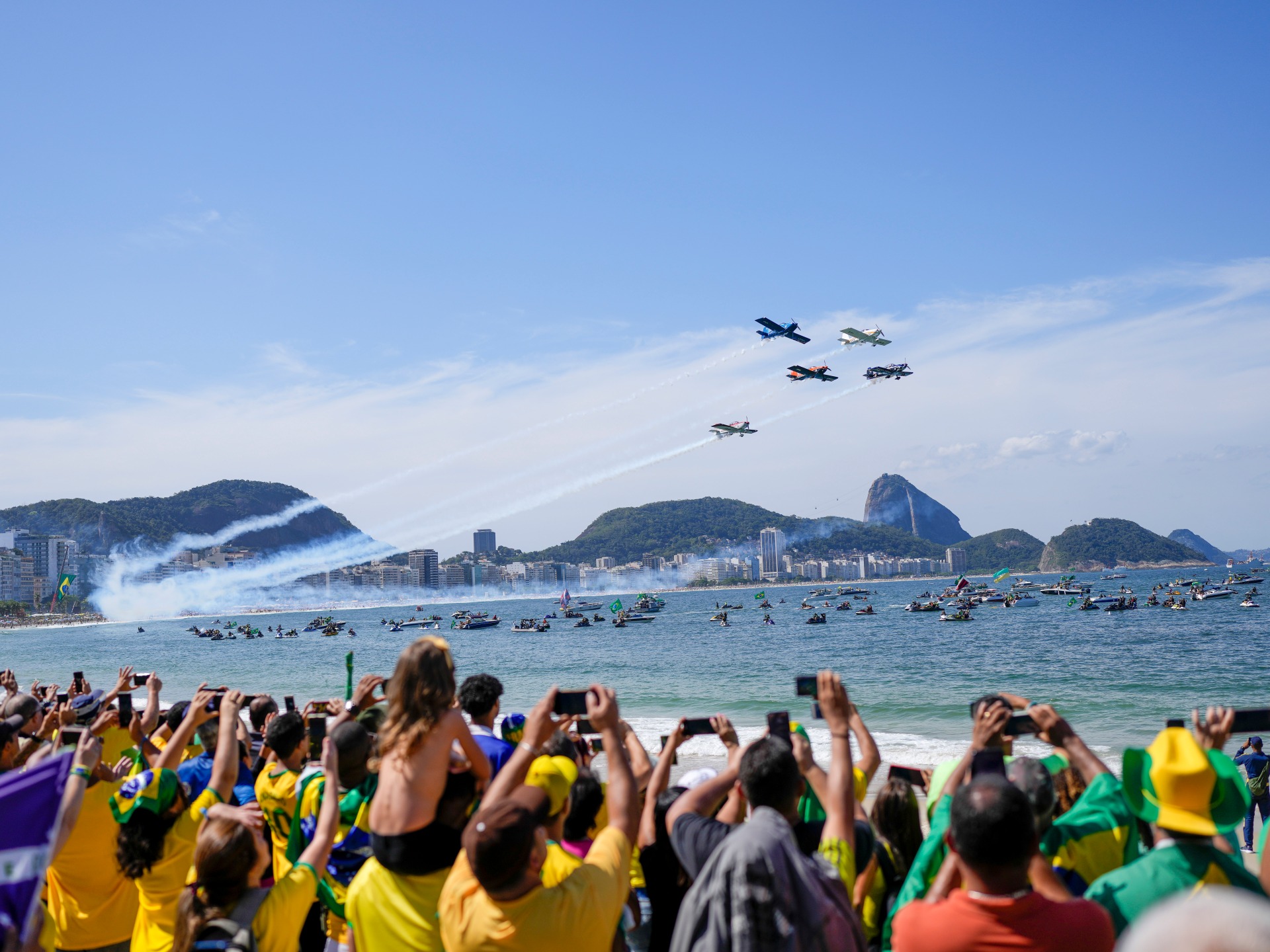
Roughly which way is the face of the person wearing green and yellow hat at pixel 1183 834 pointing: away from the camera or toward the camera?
away from the camera

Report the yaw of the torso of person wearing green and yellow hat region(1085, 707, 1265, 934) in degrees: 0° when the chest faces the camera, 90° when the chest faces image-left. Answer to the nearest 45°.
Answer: approximately 180°

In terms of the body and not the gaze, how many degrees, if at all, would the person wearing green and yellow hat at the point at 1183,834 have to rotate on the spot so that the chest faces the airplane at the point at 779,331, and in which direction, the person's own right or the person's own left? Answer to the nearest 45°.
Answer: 0° — they already face it
